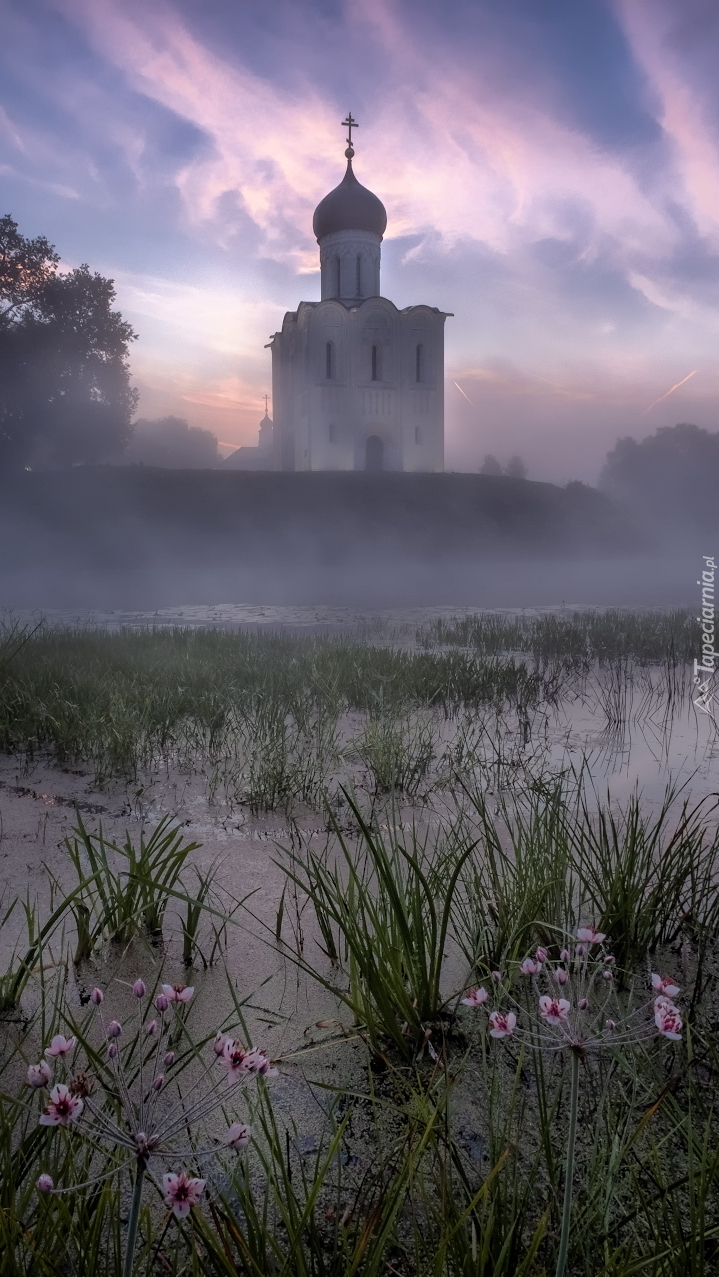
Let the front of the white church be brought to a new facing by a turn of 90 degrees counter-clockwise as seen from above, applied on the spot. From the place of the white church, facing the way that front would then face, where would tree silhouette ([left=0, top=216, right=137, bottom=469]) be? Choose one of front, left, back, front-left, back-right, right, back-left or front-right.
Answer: back-right

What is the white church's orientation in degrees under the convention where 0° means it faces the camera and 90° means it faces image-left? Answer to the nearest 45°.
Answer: approximately 0°
